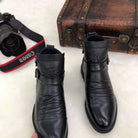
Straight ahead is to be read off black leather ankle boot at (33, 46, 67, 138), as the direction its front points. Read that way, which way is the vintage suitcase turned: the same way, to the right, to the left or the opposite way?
the same way

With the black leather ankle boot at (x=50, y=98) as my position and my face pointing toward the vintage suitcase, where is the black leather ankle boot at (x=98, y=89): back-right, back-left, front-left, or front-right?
front-right

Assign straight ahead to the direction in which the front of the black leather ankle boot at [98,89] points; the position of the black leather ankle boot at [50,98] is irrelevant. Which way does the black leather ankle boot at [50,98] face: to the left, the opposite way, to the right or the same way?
the same way

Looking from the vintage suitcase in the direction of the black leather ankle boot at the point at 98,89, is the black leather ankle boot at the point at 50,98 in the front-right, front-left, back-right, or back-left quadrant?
front-right

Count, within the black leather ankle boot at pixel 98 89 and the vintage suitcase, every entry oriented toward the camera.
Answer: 2

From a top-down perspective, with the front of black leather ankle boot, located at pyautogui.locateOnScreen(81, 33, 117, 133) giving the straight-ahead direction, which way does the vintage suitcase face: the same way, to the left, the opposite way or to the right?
the same way

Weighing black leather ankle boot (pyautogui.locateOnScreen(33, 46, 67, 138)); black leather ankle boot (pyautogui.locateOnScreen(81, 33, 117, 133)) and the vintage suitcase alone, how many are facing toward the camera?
3

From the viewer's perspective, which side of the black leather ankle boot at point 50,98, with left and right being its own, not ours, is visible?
front

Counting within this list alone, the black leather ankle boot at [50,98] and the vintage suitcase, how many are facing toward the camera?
2

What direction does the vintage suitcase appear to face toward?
toward the camera
